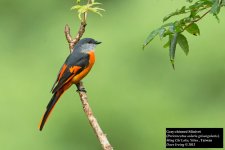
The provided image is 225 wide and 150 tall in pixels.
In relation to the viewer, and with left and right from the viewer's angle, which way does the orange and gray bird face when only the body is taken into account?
facing to the right of the viewer
